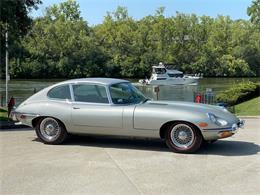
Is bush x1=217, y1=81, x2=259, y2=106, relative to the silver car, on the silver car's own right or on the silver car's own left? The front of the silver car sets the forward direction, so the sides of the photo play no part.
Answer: on the silver car's own left

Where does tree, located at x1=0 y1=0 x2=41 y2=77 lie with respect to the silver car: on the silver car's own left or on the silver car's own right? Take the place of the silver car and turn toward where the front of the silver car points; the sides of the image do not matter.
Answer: on the silver car's own left

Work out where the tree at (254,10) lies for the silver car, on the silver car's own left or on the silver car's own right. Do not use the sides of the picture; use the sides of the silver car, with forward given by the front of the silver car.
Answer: on the silver car's own left

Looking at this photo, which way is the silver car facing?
to the viewer's right

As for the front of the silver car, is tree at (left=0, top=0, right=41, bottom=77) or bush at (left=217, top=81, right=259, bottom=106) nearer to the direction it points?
the bush
